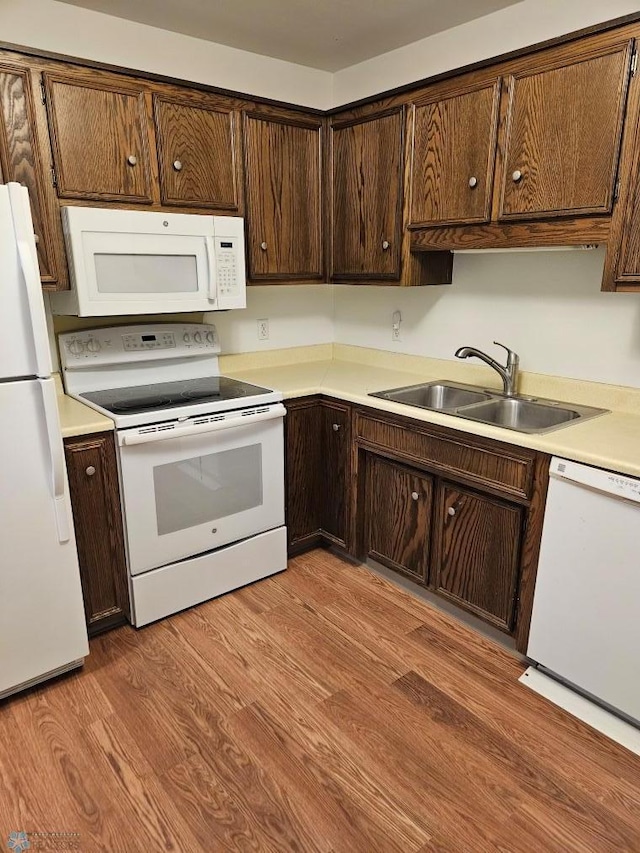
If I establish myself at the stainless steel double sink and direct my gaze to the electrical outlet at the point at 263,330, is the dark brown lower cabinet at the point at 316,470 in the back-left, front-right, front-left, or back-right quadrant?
front-left

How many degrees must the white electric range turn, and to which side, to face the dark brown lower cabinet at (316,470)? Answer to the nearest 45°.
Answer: approximately 45° to its left

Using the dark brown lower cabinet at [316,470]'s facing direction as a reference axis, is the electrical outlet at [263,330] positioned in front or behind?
behind

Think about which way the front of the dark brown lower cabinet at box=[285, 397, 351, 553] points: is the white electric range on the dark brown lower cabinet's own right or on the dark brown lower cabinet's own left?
on the dark brown lower cabinet's own right

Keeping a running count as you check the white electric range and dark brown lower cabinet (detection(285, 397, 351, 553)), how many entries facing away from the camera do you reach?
0

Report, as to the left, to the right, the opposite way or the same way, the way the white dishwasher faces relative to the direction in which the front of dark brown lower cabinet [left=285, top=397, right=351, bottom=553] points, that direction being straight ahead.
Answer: to the right

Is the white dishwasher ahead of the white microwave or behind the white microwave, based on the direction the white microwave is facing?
ahead

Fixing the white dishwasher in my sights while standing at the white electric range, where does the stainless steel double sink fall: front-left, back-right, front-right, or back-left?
front-left

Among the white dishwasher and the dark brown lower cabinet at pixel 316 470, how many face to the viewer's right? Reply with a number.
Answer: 0

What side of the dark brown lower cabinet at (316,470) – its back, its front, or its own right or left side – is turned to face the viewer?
front

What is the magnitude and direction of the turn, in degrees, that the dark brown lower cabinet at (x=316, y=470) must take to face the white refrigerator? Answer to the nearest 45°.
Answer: approximately 45° to its right

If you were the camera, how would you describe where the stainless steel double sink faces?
facing the viewer and to the left of the viewer

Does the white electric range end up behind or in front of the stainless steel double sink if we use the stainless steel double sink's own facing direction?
in front

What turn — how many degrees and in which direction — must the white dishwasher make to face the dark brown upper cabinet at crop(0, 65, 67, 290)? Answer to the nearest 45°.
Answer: approximately 45° to its right

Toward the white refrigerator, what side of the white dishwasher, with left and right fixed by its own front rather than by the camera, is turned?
front
